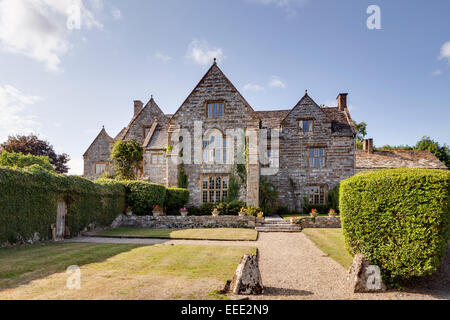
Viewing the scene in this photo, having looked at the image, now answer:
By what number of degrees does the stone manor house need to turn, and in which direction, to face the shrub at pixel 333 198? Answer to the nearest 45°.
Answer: approximately 90° to its left

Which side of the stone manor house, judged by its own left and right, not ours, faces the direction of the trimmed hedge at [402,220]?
front

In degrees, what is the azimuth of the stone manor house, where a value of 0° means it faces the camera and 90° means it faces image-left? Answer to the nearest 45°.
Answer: approximately 0°

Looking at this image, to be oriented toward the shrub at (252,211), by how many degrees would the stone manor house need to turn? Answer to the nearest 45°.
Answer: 0° — it already faces it

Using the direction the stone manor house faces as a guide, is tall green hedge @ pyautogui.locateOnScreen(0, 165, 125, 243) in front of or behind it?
in front

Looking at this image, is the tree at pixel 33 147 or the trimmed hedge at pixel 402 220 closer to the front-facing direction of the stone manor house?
the trimmed hedge

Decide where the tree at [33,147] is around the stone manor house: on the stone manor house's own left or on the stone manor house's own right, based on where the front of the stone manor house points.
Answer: on the stone manor house's own right

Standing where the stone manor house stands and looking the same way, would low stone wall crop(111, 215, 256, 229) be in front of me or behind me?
in front

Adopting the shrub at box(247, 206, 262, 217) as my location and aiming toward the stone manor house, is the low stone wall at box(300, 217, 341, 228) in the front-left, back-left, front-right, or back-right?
back-right
